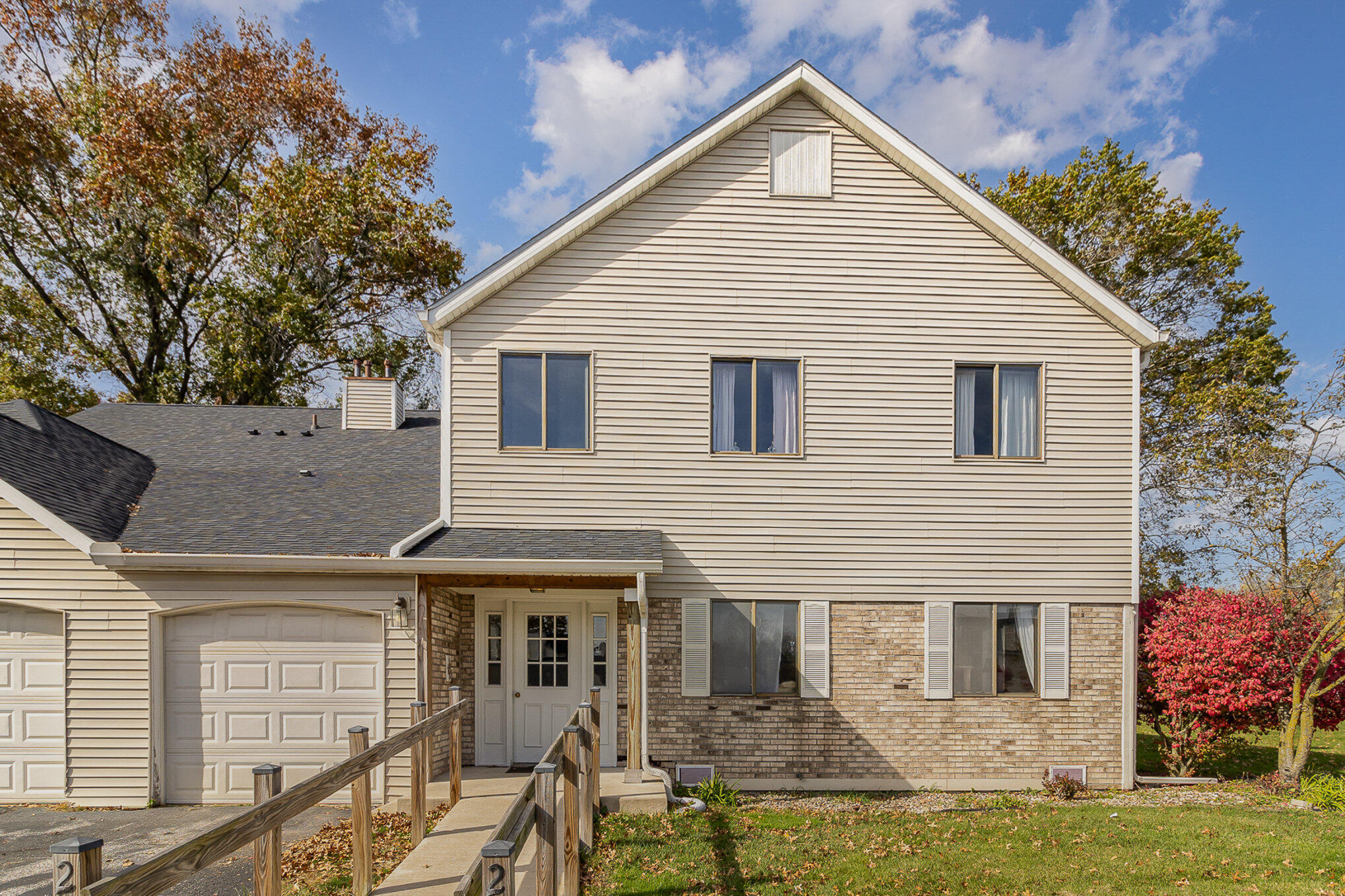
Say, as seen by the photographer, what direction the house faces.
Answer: facing the viewer

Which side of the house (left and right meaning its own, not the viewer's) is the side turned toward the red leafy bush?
left
